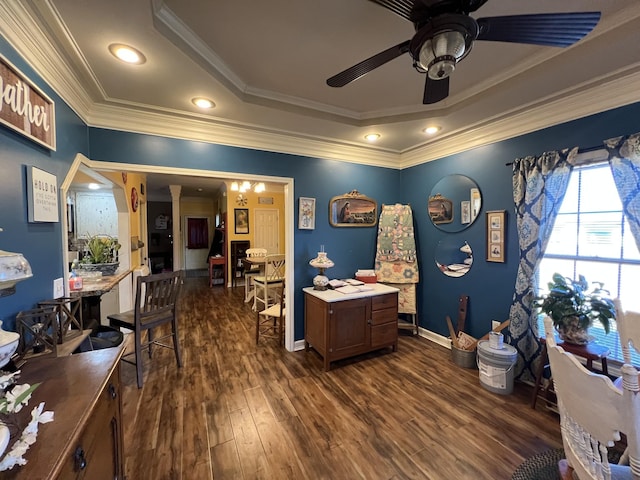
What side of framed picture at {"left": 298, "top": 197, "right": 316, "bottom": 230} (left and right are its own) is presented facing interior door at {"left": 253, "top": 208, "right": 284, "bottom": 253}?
back

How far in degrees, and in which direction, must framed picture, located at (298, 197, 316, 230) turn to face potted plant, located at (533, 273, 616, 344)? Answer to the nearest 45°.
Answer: approximately 45° to its left

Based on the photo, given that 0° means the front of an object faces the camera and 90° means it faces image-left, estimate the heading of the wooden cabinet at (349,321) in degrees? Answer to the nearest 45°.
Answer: approximately 315°

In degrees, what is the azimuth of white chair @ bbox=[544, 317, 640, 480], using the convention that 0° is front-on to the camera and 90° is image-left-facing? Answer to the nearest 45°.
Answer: approximately 225°

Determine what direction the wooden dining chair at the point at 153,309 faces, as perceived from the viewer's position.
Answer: facing away from the viewer and to the left of the viewer

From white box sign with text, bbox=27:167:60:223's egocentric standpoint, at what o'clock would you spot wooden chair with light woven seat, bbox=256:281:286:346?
The wooden chair with light woven seat is roughly at 10 o'clock from the white box sign with text.

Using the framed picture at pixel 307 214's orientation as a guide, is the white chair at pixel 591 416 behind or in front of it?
in front
